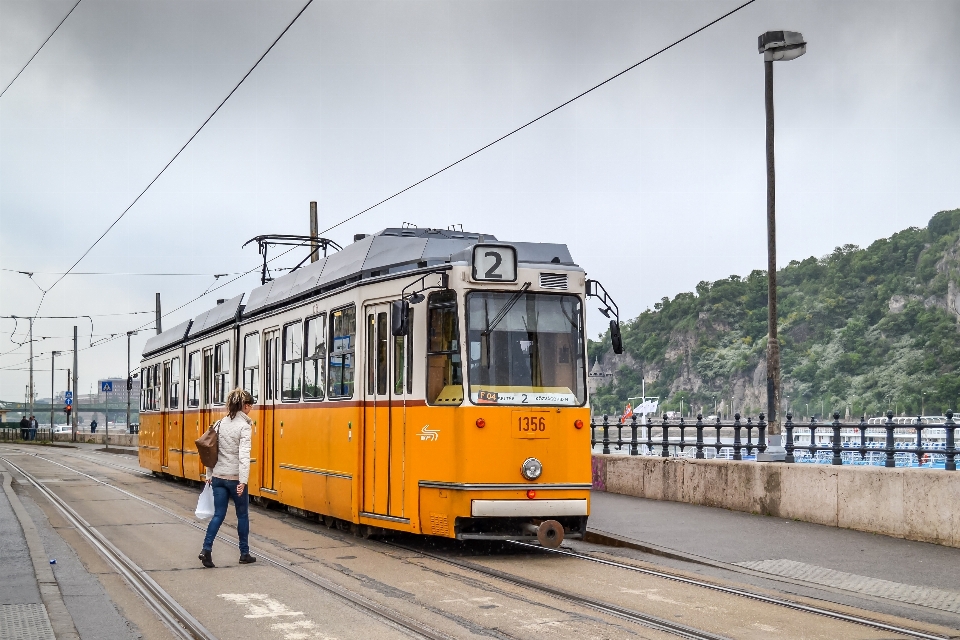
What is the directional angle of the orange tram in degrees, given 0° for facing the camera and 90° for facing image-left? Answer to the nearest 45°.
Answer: approximately 315°

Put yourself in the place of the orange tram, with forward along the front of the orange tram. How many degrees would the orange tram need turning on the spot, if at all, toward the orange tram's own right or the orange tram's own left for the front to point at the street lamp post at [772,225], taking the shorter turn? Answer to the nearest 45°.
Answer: approximately 90° to the orange tram's own left

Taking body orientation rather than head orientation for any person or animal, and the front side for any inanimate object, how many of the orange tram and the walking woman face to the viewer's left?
0
